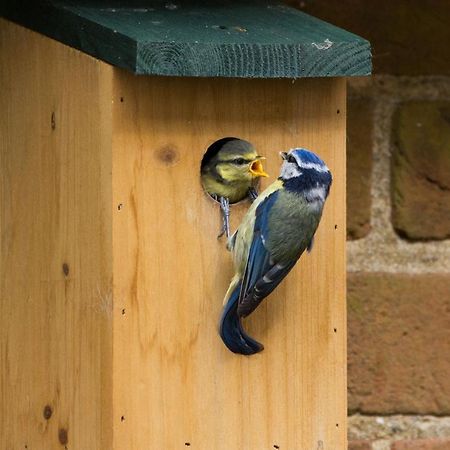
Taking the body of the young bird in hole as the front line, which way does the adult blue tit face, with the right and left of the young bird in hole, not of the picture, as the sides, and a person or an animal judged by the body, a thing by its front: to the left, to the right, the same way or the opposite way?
the opposite way

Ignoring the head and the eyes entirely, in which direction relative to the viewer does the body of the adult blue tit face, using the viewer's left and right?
facing away from the viewer and to the left of the viewer

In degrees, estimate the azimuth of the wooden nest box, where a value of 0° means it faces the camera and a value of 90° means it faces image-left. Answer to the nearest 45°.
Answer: approximately 315°

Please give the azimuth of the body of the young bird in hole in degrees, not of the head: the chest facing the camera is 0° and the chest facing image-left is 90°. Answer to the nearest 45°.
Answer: approximately 315°
